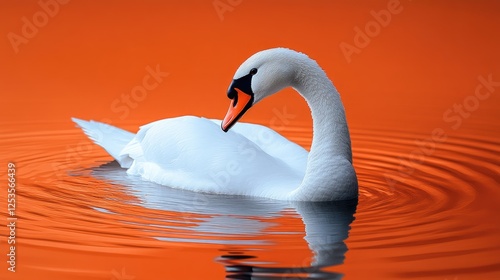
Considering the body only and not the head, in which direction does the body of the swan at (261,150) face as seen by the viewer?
to the viewer's right
